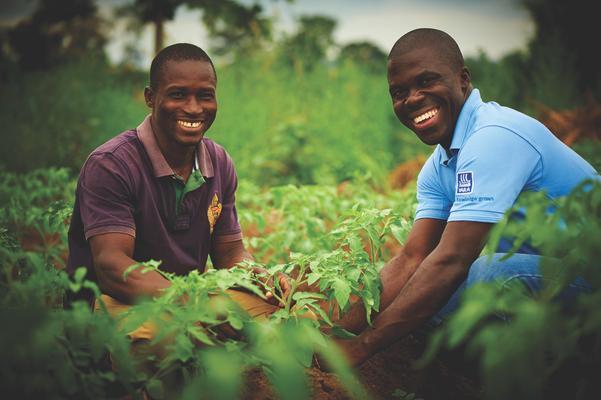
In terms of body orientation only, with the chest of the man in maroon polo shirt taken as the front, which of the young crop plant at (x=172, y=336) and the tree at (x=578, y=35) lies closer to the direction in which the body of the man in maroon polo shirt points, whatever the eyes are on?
the young crop plant

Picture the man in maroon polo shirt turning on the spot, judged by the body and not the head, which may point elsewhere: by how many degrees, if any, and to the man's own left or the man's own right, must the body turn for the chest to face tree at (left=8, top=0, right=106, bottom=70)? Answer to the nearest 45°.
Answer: approximately 135° to the man's own left

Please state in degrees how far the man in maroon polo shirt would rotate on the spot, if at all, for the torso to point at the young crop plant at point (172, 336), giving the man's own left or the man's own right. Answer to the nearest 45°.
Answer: approximately 45° to the man's own right

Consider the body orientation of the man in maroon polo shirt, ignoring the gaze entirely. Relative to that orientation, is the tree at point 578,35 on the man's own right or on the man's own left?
on the man's own left

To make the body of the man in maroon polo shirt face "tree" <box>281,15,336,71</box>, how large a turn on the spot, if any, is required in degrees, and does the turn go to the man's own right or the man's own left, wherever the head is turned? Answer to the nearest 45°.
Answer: approximately 135° to the man's own left

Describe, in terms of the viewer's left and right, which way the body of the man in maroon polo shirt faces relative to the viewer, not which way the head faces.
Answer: facing the viewer and to the right of the viewer

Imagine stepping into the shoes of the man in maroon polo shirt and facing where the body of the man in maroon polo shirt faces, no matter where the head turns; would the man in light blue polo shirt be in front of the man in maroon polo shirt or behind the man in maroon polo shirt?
in front
